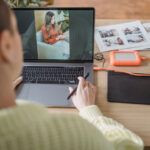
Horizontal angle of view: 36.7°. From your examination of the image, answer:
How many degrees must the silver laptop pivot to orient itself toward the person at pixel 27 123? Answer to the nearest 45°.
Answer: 0° — it already faces them

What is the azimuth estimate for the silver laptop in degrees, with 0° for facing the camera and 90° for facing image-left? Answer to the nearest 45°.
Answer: approximately 0°
